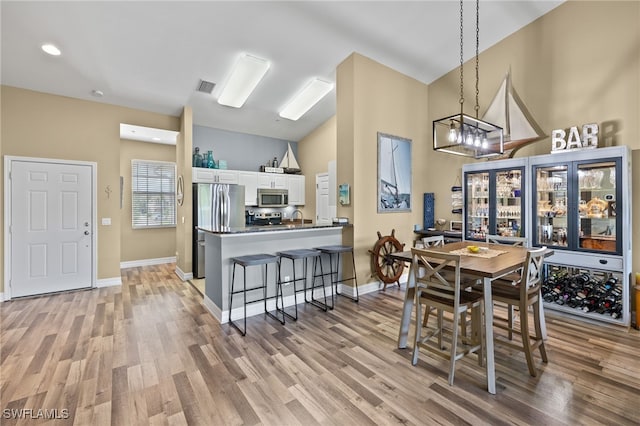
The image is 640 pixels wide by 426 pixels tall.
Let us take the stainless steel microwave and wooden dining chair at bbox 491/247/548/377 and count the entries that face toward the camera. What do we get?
1

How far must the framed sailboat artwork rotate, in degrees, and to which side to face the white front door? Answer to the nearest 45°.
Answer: approximately 135° to its right

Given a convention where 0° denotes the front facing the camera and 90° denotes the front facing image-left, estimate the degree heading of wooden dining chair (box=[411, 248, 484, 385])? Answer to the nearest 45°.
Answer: approximately 225°

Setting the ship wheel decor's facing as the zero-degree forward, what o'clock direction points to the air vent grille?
The air vent grille is roughly at 4 o'clock from the ship wheel decor.

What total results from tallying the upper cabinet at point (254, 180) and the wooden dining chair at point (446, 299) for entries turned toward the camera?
1

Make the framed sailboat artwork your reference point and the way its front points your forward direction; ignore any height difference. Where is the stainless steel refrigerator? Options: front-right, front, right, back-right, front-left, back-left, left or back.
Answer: back-right

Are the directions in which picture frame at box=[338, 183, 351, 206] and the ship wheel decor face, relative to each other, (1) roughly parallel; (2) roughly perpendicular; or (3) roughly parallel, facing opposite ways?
roughly perpendicular

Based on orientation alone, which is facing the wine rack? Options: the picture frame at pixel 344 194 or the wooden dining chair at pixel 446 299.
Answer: the wooden dining chair

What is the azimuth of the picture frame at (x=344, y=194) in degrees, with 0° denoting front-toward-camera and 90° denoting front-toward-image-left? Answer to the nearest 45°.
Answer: approximately 45°

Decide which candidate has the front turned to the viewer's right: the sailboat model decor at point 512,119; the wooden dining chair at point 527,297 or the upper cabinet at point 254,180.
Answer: the sailboat model decor

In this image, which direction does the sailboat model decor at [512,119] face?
to the viewer's right

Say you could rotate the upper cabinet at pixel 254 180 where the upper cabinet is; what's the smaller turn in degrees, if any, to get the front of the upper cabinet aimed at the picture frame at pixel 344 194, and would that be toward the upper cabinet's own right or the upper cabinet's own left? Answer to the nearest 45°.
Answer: approximately 45° to the upper cabinet's own left
